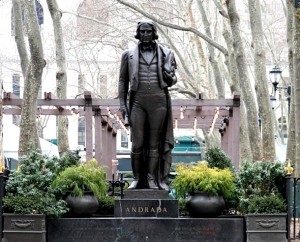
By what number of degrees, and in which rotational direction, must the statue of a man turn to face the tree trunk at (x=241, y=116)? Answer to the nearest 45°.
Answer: approximately 180°

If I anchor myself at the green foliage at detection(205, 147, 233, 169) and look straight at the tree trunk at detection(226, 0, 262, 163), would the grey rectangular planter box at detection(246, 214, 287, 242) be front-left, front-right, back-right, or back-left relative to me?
back-right

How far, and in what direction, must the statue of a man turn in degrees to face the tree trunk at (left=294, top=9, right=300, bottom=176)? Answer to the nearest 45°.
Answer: approximately 135° to its left

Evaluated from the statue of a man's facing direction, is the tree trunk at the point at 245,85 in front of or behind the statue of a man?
behind

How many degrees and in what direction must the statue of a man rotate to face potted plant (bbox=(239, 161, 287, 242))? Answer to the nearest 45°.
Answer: approximately 90° to its left

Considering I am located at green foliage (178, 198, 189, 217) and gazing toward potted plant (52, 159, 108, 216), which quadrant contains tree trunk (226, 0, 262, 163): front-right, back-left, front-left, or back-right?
back-right

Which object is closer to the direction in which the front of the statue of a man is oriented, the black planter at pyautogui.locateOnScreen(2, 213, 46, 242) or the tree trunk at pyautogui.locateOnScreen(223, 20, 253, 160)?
the black planter

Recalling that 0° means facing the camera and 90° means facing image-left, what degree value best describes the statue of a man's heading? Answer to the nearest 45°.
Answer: approximately 0°
